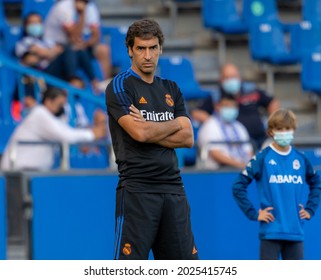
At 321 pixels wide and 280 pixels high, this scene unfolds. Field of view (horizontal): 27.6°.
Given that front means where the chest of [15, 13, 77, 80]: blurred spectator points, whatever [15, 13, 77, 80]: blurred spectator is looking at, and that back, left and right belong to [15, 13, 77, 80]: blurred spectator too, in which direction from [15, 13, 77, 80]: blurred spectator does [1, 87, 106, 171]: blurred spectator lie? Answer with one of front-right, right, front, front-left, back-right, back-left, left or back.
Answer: front-right

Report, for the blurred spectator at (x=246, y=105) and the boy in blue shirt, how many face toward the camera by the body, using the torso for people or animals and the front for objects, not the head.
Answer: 2

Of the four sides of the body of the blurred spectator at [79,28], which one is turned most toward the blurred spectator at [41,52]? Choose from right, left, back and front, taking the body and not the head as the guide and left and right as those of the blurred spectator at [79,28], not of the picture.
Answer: right

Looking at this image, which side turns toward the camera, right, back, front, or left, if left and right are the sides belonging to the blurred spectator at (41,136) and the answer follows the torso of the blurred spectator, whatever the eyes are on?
right

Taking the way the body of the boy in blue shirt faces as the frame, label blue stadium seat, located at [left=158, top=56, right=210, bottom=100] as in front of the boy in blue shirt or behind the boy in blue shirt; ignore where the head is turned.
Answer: behind

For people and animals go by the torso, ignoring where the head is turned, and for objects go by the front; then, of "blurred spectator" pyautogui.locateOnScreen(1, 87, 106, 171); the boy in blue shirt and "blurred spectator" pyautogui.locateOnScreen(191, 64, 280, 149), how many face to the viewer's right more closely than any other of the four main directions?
1

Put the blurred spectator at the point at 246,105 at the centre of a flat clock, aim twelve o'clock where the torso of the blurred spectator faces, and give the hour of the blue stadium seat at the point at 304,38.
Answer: The blue stadium seat is roughly at 7 o'clock from the blurred spectator.
